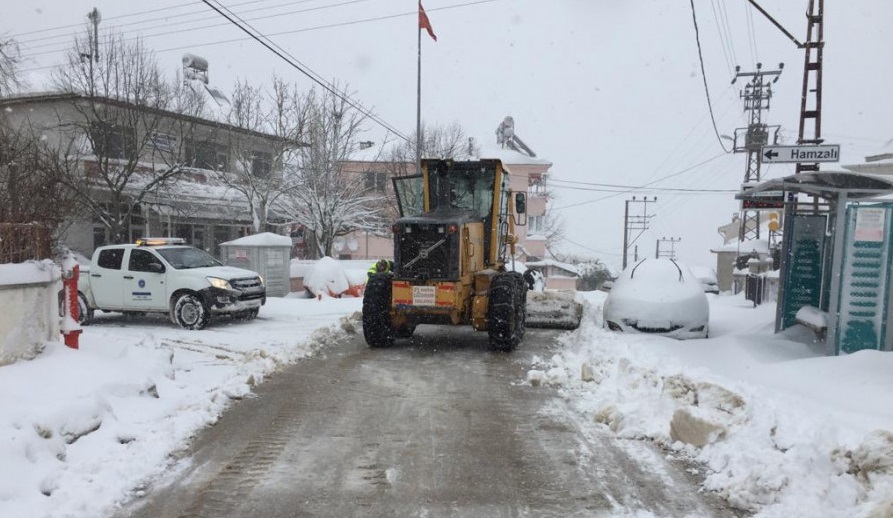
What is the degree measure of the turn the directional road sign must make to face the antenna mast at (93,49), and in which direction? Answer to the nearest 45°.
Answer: approximately 90° to its right

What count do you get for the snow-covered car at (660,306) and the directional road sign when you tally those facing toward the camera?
2

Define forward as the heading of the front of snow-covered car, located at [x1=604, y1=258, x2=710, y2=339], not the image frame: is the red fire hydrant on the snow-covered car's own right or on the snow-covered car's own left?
on the snow-covered car's own right

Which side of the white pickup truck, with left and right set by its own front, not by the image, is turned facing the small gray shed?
left

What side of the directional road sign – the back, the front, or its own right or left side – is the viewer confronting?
front

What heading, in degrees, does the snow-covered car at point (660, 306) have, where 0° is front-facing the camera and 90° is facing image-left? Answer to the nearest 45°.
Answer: approximately 0°

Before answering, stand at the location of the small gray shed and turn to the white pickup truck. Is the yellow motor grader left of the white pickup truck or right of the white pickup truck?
left

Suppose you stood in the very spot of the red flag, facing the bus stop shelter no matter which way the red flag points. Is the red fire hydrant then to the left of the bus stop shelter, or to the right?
right

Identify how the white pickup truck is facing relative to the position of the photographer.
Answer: facing the viewer and to the right of the viewer

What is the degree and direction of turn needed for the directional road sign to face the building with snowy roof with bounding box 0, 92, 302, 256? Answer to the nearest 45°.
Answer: approximately 90° to its right

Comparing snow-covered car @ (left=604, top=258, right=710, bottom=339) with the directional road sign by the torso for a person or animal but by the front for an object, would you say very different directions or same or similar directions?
same or similar directions

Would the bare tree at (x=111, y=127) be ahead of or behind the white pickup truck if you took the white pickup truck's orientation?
behind

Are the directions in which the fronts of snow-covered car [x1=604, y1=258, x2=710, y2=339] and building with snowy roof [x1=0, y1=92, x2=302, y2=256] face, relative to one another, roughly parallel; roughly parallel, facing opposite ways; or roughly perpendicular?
roughly perpendicular
